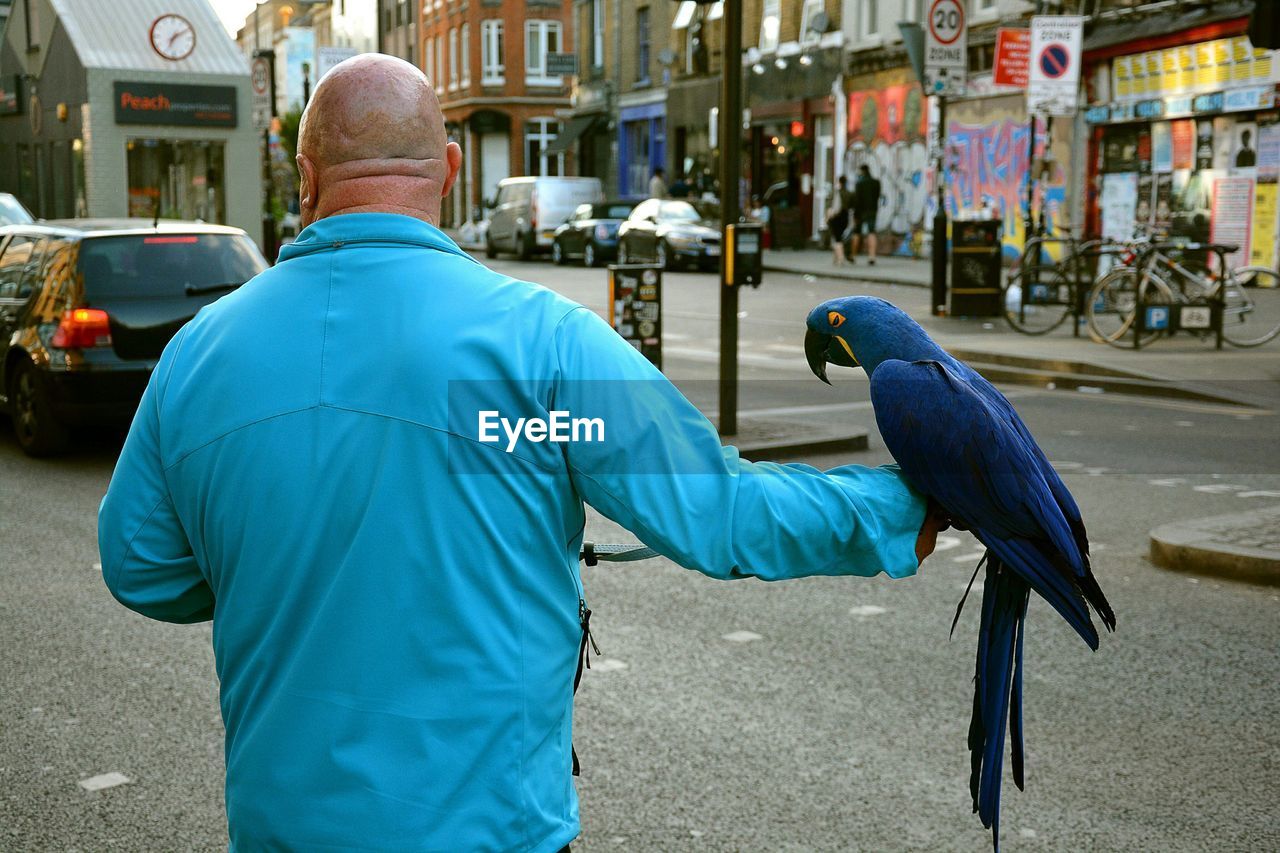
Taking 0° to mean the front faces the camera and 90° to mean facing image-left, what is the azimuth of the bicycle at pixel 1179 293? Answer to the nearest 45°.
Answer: approximately 90°

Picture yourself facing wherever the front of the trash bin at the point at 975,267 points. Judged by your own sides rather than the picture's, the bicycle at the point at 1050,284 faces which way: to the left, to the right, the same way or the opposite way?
to the right

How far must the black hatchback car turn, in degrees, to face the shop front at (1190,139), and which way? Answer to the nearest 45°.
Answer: approximately 90° to its right

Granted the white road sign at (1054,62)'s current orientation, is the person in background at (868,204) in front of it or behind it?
behind

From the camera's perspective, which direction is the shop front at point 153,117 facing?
toward the camera

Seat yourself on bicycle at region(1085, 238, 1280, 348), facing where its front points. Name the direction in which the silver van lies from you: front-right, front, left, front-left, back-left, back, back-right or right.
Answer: front-right

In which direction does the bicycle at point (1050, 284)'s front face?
to the viewer's left

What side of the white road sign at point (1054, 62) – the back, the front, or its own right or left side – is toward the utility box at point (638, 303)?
front

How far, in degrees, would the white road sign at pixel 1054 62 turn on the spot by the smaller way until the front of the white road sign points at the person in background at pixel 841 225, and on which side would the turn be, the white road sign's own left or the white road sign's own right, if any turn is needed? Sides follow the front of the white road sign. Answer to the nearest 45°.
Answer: approximately 180°

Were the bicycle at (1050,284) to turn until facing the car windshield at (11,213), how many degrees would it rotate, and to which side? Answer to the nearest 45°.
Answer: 0° — it already faces it

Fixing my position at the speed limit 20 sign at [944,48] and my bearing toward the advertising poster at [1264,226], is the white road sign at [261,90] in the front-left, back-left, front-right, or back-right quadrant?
back-left
